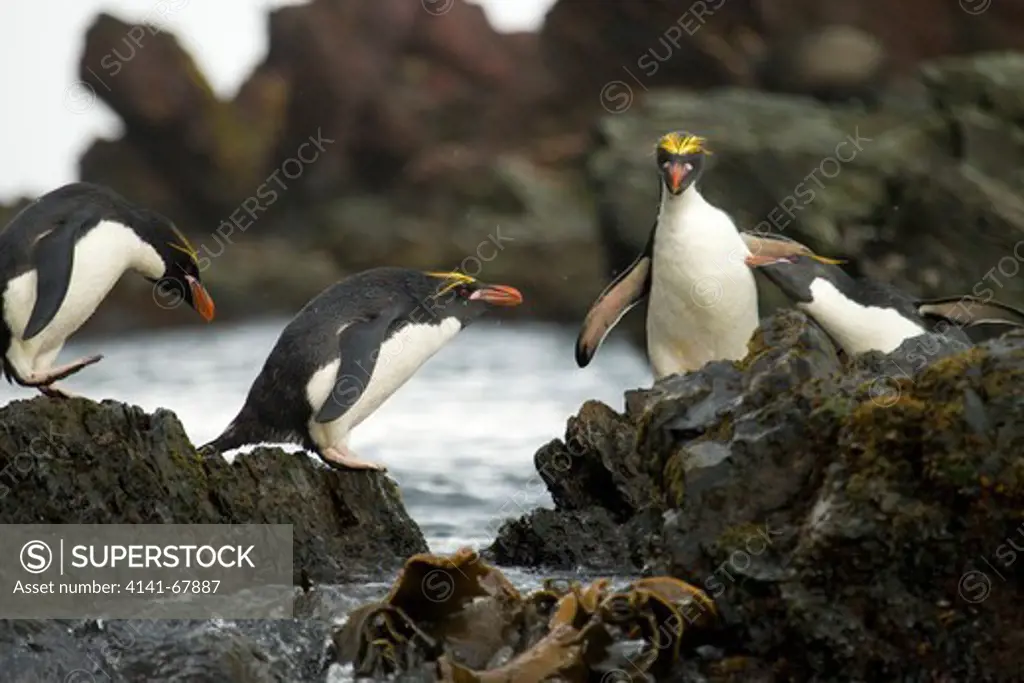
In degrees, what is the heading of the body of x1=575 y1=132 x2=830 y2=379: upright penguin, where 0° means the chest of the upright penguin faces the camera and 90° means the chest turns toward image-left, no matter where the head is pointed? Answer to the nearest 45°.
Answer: approximately 0°

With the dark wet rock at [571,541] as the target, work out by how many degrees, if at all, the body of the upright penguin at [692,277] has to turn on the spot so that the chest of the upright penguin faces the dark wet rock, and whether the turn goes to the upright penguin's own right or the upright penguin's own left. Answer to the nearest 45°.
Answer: approximately 45° to the upright penguin's own right

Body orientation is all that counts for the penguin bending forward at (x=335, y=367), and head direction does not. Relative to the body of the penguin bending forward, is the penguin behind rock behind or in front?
in front

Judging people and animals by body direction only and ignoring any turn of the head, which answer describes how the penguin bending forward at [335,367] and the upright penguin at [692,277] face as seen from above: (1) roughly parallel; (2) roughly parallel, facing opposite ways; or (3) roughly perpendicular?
roughly perpendicular

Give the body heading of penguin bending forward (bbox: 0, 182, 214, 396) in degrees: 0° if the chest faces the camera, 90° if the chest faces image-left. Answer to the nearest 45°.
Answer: approximately 270°

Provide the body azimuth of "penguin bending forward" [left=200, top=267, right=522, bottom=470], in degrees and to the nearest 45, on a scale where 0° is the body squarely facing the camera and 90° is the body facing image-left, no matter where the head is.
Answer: approximately 270°

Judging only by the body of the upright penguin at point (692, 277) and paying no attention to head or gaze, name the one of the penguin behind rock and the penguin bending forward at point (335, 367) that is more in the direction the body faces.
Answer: the penguin bending forward

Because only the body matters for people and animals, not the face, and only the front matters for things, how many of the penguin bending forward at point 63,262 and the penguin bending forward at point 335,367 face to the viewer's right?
2

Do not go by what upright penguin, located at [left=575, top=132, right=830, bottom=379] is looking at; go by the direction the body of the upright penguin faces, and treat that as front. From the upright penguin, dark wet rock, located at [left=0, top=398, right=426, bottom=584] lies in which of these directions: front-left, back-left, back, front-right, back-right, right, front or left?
front-right
